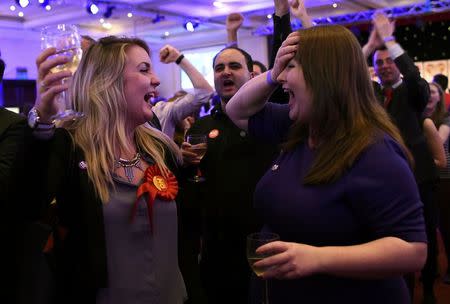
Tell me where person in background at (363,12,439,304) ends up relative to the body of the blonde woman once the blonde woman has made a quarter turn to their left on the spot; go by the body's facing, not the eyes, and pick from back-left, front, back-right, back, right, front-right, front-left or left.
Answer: front

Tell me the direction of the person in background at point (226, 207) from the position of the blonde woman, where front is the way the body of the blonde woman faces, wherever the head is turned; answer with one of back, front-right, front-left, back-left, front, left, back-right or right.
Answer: left

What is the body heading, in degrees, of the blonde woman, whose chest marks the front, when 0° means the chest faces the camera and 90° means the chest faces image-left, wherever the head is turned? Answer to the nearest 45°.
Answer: approximately 315°

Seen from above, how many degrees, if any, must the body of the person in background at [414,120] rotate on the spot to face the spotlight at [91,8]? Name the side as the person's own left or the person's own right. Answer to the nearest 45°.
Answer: approximately 90° to the person's own right

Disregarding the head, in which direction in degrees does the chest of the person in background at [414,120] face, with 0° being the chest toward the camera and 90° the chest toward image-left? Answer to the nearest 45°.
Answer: approximately 45°

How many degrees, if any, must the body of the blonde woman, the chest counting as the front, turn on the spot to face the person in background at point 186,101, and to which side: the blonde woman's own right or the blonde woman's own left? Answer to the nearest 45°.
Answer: approximately 135° to the blonde woman's own left

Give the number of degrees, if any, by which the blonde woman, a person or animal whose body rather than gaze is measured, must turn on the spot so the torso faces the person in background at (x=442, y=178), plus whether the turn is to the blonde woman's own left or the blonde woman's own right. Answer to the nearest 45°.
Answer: approximately 90° to the blonde woman's own left

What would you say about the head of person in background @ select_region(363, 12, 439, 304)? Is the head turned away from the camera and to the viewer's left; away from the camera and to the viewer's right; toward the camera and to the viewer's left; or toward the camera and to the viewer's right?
toward the camera and to the viewer's left

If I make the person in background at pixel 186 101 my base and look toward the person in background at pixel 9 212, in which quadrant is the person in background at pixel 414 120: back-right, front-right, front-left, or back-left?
back-left
